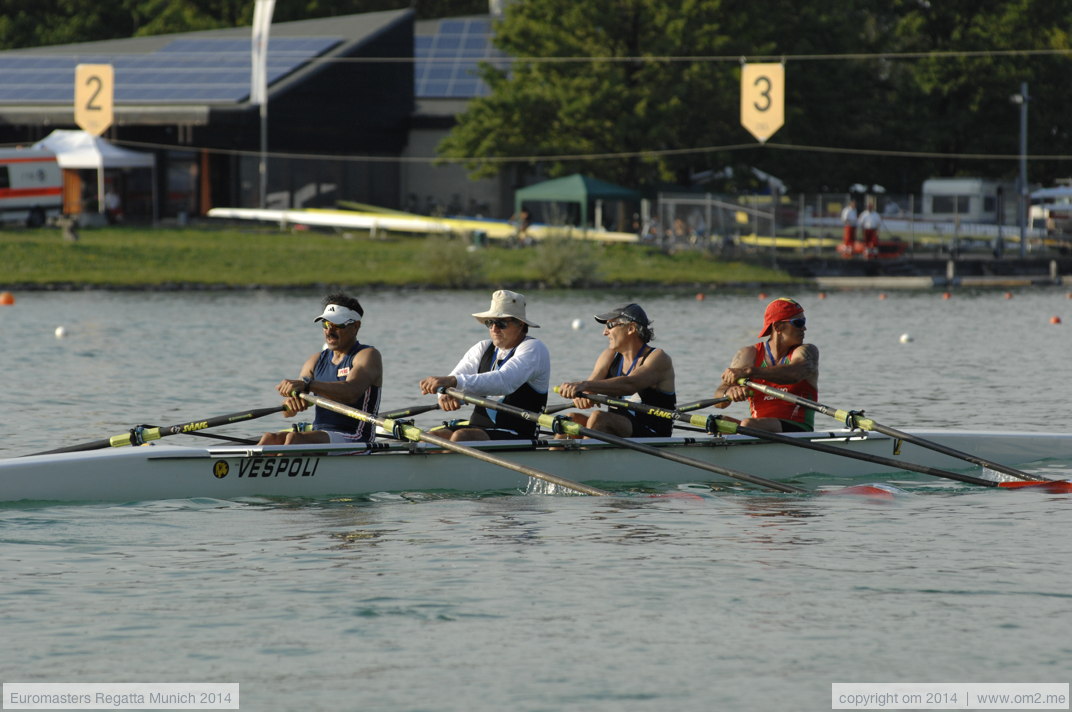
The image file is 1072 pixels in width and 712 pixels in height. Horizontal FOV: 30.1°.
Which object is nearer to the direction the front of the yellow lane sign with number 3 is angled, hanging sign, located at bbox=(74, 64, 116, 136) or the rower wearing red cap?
the rower wearing red cap

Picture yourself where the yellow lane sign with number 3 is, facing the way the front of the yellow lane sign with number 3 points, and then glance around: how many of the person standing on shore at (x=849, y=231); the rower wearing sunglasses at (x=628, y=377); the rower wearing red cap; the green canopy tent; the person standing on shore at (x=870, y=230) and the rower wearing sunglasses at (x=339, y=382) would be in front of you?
3

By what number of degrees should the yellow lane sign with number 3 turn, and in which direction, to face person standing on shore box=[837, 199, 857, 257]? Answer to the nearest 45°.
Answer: approximately 180°

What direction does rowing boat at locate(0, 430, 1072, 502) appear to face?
to the viewer's right

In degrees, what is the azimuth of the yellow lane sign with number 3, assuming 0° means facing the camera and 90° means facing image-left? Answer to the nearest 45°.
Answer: approximately 0°

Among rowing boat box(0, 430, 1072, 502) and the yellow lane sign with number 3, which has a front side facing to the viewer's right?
the rowing boat

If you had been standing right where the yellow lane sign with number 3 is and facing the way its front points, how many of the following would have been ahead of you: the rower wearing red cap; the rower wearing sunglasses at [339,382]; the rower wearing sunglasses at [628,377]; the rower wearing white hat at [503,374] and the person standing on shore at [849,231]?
4

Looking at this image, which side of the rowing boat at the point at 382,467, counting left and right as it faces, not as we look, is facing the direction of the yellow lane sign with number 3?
left

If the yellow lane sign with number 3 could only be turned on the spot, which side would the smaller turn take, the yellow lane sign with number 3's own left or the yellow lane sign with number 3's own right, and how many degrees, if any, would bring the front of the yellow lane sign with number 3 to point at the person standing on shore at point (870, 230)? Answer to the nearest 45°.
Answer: approximately 180°

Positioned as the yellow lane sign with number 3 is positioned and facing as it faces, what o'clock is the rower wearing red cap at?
The rower wearing red cap is roughly at 12 o'clock from the yellow lane sign with number 3.

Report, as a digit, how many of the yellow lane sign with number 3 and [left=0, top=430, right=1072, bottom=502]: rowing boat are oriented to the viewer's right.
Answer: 1

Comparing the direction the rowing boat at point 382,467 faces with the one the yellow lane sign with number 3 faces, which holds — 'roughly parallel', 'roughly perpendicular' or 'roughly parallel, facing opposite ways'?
roughly perpendicular

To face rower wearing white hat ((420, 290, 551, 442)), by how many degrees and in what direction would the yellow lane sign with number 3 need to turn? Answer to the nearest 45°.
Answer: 0° — it already faces them

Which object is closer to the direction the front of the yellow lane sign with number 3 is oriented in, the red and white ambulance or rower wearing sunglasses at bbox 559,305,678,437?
the rower wearing sunglasses
